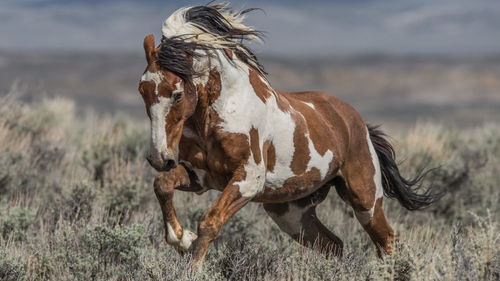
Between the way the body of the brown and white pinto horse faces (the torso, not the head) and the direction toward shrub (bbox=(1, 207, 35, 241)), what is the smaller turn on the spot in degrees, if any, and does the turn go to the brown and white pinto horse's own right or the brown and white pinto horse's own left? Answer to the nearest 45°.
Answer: approximately 90° to the brown and white pinto horse's own right

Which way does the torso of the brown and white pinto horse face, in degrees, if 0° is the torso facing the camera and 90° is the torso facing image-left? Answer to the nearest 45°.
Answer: approximately 45°

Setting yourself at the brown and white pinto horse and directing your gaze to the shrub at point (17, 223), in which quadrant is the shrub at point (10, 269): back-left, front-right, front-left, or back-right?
front-left

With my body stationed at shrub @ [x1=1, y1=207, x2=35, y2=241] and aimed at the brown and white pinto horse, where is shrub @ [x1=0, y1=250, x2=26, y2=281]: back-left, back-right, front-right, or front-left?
front-right

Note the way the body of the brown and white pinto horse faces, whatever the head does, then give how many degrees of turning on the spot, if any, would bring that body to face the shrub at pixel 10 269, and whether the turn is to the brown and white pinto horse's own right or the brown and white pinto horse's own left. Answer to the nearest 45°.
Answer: approximately 45° to the brown and white pinto horse's own right
